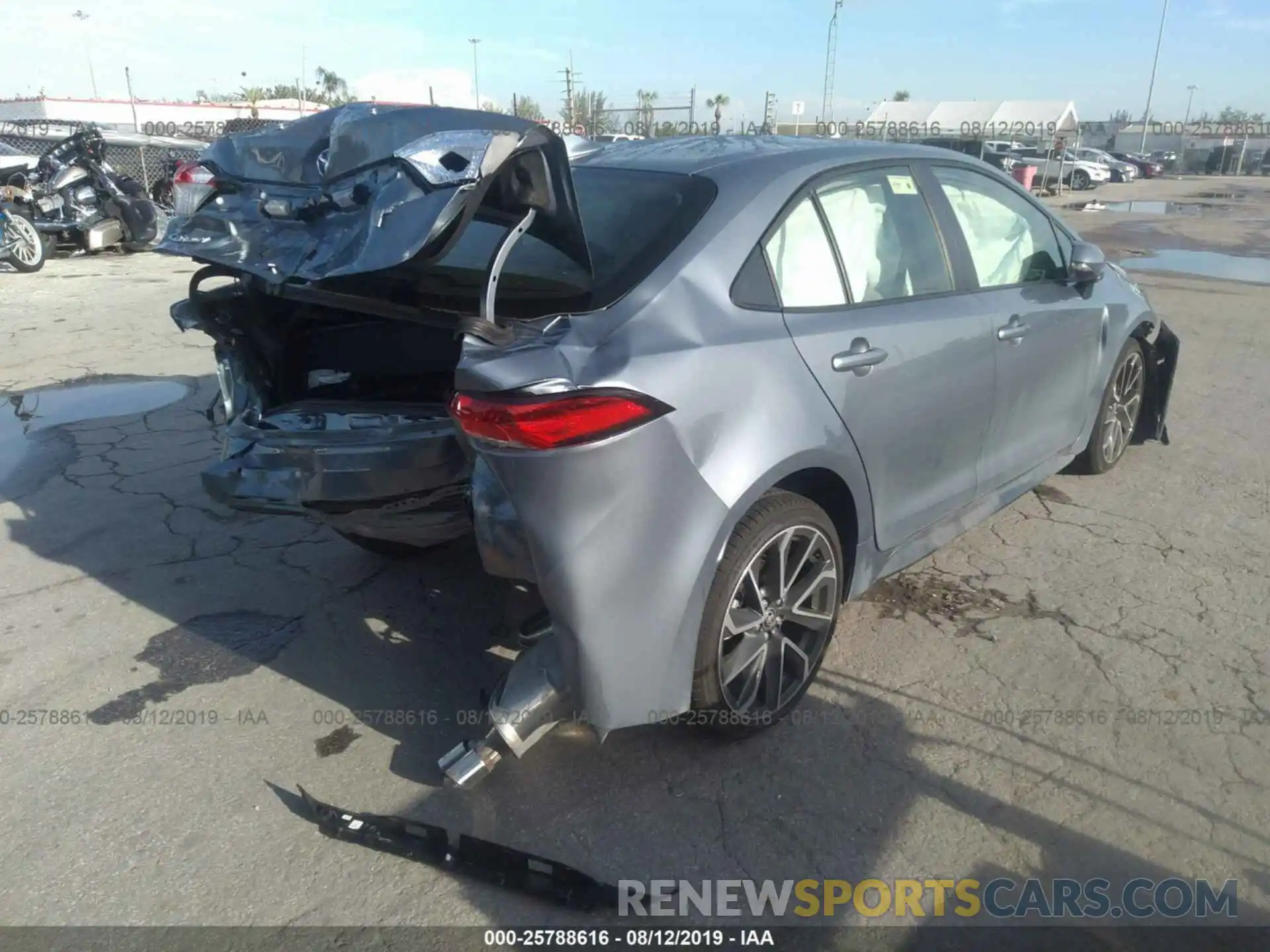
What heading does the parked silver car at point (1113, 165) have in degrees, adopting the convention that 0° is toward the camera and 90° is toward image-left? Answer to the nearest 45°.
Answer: approximately 315°

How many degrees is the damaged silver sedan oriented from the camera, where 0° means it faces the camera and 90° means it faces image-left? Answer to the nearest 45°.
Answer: approximately 225°

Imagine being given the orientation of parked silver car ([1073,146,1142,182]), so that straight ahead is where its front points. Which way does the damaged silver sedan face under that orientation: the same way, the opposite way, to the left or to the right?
to the left
